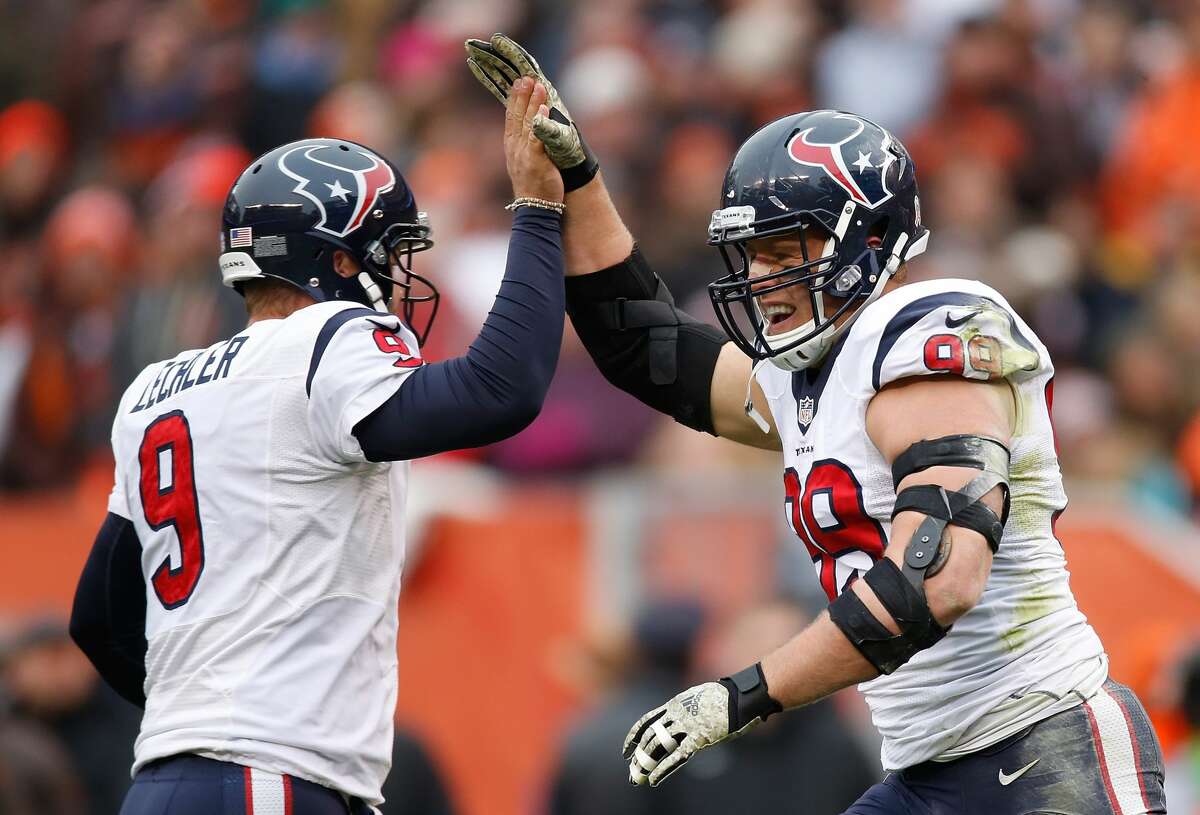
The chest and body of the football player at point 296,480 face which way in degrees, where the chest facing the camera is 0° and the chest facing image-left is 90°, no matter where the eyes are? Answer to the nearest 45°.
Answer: approximately 225°

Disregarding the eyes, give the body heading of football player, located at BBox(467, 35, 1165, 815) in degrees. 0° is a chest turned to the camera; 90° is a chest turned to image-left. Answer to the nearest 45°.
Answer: approximately 45°
